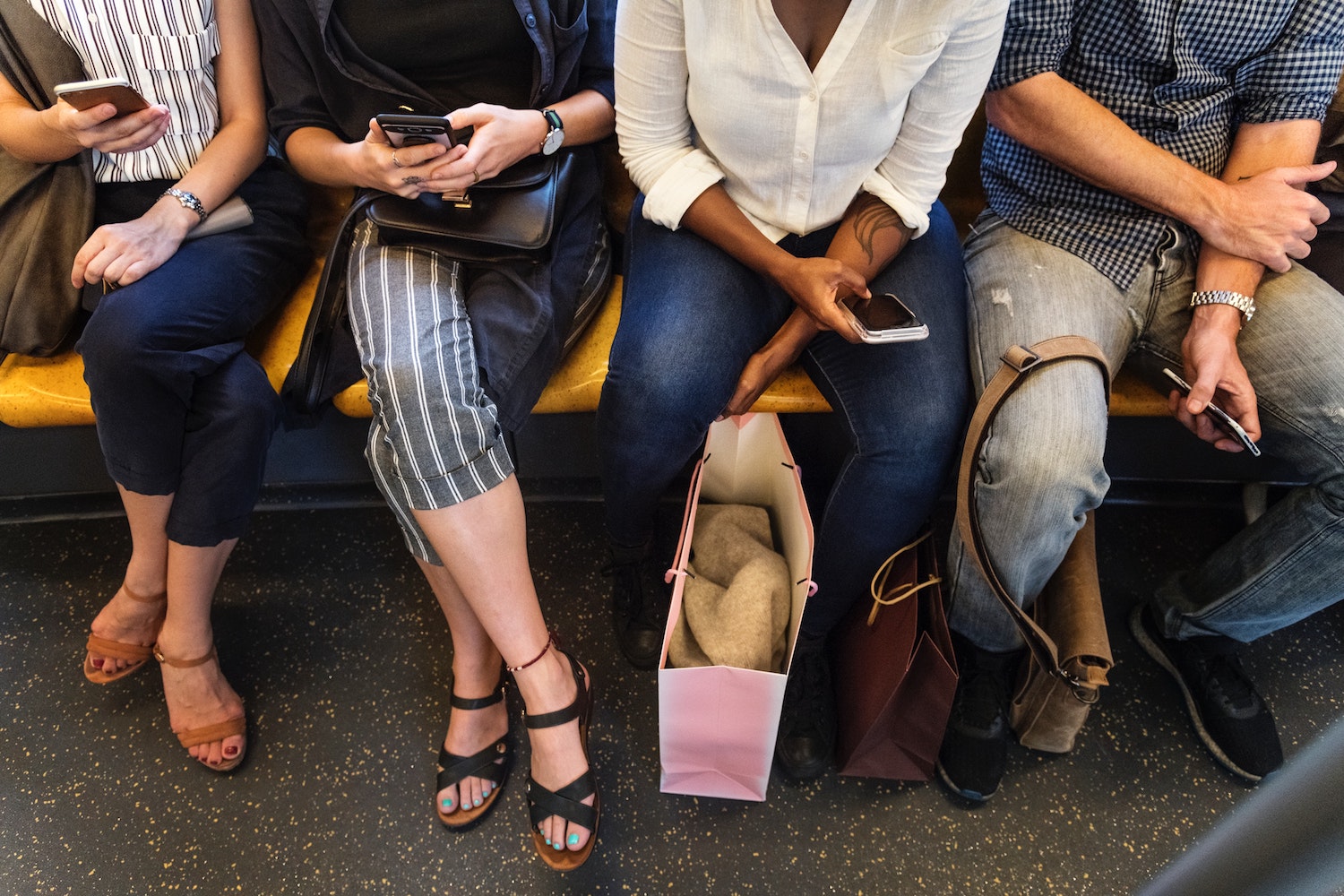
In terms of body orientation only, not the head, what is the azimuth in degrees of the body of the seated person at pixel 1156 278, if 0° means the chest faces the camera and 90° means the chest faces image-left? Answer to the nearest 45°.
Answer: approximately 0°

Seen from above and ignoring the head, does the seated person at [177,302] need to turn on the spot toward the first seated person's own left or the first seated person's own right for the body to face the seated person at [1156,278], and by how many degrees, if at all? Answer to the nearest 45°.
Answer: approximately 45° to the first seated person's own left

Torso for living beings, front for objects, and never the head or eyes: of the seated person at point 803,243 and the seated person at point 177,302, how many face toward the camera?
2
